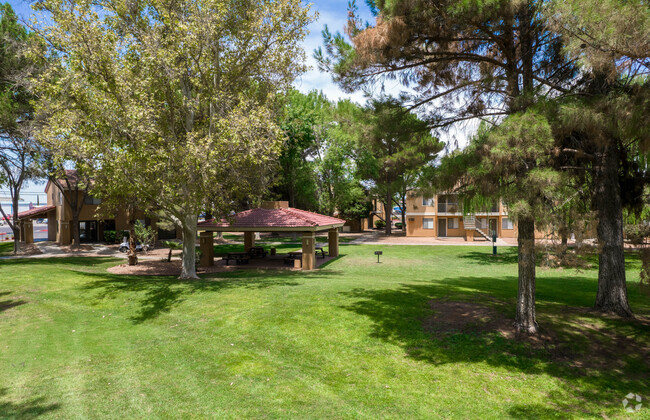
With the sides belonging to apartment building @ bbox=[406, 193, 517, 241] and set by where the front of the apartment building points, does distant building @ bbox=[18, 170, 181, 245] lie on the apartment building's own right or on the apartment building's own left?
on the apartment building's own right

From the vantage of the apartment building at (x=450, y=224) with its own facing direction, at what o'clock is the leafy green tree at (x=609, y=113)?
The leafy green tree is roughly at 12 o'clock from the apartment building.

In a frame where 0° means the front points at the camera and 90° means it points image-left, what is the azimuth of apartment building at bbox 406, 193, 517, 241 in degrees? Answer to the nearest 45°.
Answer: approximately 0°

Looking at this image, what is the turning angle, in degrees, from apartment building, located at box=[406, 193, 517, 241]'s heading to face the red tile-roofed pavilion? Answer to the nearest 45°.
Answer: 0° — it already faces it

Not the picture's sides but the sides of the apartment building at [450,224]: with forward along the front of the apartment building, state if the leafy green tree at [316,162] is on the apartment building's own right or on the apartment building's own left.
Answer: on the apartment building's own right

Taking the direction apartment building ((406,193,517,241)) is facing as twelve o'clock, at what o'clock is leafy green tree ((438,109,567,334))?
The leafy green tree is roughly at 12 o'clock from the apartment building.

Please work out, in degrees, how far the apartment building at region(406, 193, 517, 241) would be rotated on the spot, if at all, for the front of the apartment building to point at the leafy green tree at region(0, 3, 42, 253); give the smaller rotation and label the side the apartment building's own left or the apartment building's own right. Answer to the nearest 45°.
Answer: approximately 45° to the apartment building's own right
